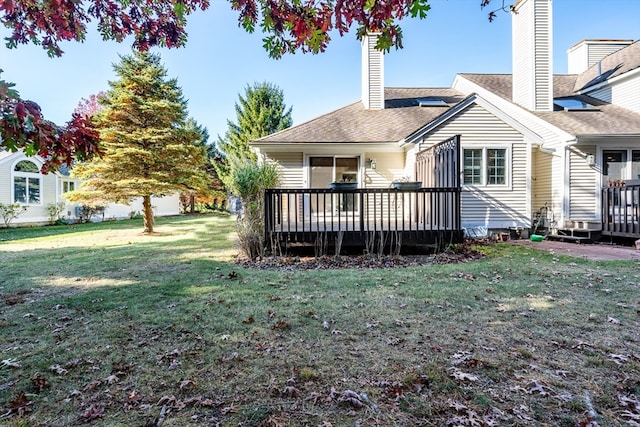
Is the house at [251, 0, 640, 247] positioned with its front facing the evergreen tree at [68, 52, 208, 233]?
no

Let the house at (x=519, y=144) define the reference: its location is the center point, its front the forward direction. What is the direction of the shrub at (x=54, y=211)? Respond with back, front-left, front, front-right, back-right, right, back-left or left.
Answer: left

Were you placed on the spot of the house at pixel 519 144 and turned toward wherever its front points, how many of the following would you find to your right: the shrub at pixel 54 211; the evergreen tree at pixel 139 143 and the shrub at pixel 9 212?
0

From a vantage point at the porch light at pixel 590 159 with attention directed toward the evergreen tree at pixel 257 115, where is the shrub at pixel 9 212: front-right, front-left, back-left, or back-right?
front-left

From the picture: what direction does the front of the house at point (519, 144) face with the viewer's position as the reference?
facing away from the viewer

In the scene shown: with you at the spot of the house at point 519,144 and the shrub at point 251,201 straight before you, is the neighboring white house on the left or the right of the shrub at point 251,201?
right

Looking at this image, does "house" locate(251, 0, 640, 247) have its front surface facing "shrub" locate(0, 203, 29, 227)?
no

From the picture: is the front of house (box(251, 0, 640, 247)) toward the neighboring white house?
no
